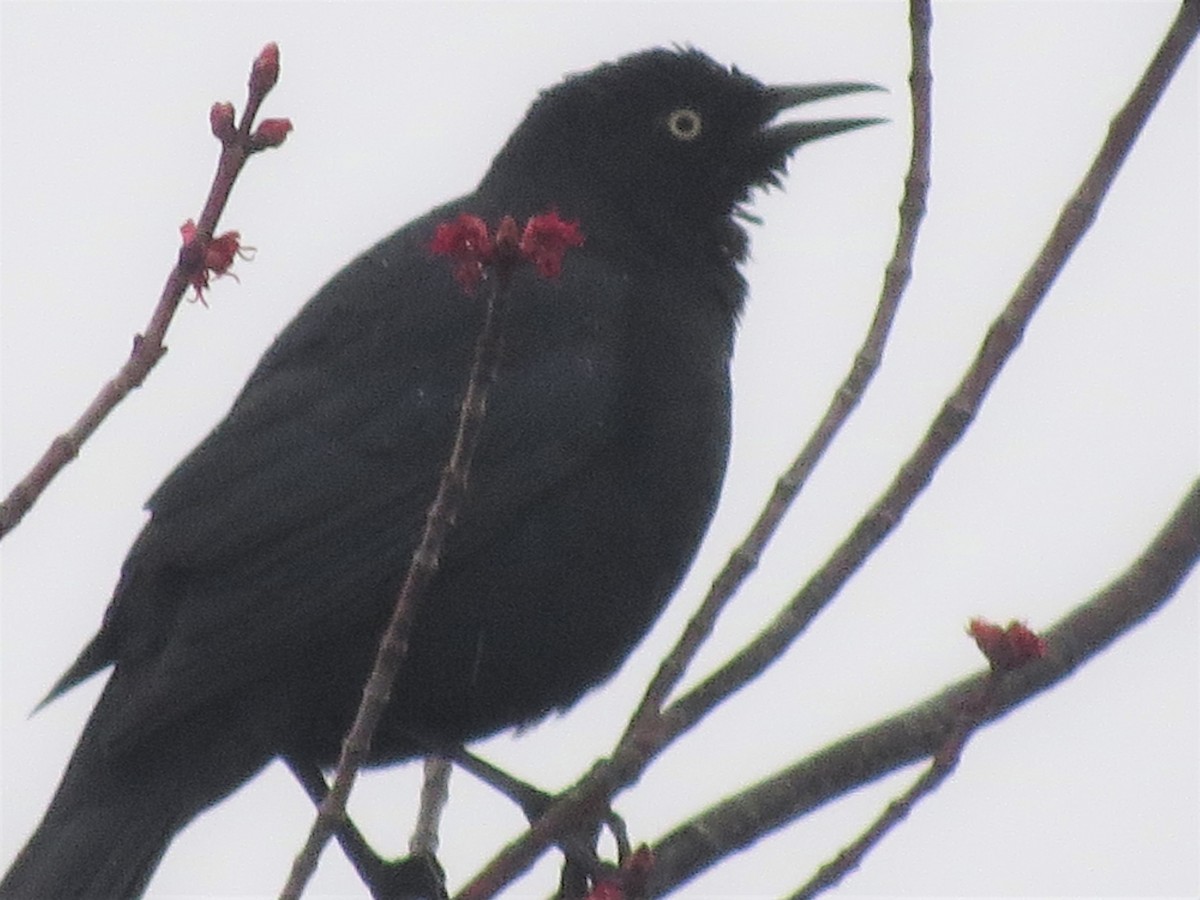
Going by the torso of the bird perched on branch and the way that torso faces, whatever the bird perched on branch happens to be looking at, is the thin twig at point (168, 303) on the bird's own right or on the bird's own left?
on the bird's own right

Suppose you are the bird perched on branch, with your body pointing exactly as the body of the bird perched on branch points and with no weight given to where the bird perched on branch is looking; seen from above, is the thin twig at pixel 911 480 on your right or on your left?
on your left

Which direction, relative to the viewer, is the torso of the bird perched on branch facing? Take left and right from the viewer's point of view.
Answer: facing to the right of the viewer

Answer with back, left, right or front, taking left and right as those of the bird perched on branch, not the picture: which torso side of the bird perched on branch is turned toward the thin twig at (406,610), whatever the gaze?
right

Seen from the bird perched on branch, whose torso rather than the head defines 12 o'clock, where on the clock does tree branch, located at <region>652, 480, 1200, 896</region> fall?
The tree branch is roughly at 1 o'clock from the bird perched on branch.
